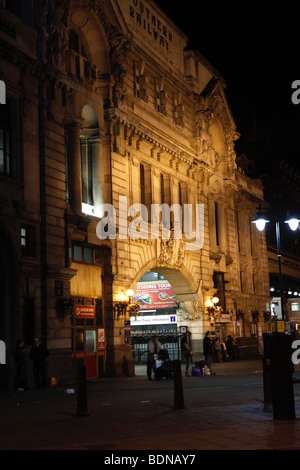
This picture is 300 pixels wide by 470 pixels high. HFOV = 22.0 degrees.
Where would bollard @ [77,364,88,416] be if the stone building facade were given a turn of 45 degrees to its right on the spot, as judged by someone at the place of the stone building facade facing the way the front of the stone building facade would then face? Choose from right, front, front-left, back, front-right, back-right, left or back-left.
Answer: front

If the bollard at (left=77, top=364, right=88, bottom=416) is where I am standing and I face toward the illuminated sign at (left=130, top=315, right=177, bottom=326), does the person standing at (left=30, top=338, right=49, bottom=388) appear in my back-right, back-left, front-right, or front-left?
front-left

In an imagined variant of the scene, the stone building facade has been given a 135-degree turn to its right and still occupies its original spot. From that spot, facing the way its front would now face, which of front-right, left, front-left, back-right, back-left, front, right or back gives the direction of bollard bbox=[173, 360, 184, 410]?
left

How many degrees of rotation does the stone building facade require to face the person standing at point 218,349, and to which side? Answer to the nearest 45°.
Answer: approximately 90° to its left

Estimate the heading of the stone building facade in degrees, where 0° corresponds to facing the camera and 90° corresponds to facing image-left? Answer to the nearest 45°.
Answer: approximately 315°
